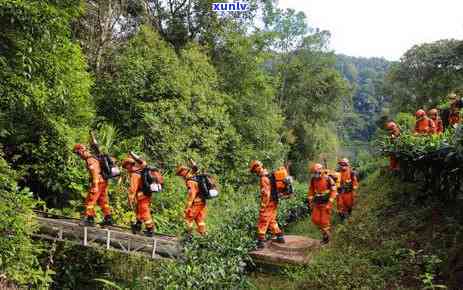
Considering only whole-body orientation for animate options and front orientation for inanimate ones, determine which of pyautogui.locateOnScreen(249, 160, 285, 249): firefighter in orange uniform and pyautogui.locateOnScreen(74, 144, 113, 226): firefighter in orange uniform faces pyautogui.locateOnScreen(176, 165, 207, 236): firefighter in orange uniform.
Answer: pyautogui.locateOnScreen(249, 160, 285, 249): firefighter in orange uniform

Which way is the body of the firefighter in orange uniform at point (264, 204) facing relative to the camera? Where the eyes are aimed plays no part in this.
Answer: to the viewer's left

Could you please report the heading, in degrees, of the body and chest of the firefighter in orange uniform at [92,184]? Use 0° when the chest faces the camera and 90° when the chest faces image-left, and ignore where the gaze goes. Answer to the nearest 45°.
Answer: approximately 90°

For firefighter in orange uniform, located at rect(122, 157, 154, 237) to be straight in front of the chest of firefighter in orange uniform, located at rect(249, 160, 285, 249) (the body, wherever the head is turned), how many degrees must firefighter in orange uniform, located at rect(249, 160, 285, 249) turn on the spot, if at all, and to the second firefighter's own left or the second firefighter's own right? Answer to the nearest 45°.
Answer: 0° — they already face them

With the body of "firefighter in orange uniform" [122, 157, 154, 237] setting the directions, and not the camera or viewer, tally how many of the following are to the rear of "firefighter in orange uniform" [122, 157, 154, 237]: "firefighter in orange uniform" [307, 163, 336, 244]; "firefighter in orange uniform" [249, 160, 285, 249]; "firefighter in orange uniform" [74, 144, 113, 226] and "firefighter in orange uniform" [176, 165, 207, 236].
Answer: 3

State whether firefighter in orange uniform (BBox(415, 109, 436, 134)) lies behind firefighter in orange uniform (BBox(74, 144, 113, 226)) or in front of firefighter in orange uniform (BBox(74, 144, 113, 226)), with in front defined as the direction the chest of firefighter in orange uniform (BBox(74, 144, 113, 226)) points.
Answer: behind

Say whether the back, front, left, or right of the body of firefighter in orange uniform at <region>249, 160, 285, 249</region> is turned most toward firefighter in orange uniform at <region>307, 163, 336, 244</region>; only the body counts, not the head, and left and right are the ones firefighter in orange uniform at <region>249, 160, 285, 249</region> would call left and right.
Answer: back

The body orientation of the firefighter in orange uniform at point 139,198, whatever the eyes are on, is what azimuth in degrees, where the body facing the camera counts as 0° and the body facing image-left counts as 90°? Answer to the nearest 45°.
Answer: approximately 90°

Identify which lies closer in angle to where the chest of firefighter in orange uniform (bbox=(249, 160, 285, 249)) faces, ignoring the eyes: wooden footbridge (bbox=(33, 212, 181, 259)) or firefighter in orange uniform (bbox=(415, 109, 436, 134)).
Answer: the wooden footbridge

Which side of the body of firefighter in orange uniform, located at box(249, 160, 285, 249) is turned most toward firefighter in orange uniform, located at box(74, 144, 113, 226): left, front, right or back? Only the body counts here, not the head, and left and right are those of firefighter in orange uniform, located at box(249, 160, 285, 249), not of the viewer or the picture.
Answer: front
